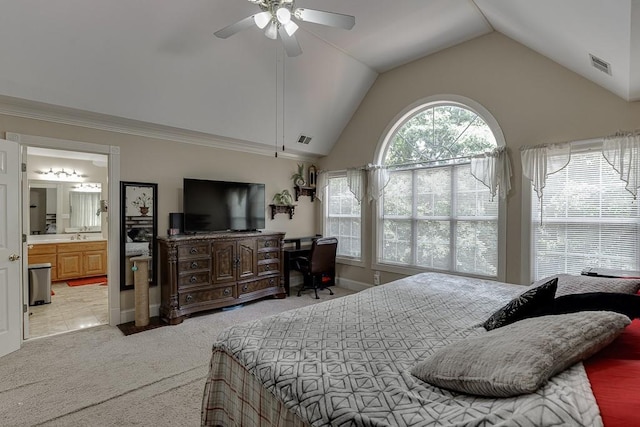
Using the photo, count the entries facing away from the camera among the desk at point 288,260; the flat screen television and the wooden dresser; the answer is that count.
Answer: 0

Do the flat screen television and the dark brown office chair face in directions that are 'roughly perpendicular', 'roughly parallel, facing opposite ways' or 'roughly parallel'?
roughly parallel, facing opposite ways

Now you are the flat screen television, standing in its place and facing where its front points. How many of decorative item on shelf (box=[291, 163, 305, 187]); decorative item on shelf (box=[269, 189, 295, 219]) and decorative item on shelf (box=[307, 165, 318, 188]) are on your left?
3

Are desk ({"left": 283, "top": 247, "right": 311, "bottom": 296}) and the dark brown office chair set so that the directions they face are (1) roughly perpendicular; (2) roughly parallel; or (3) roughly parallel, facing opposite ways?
roughly parallel, facing opposite ways

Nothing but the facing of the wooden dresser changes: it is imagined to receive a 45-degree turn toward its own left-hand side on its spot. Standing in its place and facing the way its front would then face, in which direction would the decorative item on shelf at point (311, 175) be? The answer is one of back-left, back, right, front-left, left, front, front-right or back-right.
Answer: front-left

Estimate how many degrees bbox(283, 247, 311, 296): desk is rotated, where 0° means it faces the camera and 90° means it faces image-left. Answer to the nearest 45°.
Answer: approximately 315°

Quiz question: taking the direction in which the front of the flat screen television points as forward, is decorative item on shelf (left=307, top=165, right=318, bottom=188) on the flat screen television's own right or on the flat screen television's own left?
on the flat screen television's own left

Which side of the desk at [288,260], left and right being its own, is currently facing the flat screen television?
right
